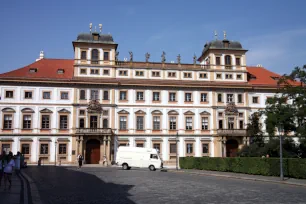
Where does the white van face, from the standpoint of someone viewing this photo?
facing to the right of the viewer
